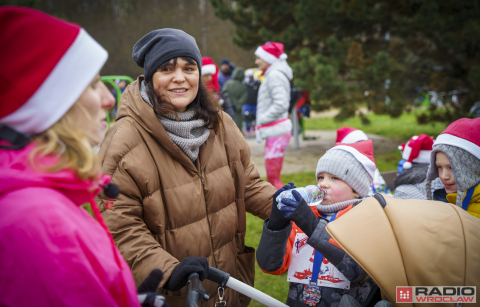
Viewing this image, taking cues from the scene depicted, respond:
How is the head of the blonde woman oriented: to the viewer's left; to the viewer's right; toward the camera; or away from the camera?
to the viewer's right

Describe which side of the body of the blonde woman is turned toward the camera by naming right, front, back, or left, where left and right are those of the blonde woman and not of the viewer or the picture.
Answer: right

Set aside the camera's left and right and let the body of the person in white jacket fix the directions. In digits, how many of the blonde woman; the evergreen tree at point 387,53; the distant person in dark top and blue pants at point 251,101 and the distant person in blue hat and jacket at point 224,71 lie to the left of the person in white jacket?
1

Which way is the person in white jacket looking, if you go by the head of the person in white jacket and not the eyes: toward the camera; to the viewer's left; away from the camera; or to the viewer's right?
to the viewer's left

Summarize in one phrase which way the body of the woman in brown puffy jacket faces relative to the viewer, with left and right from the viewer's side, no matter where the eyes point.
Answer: facing the viewer and to the right of the viewer

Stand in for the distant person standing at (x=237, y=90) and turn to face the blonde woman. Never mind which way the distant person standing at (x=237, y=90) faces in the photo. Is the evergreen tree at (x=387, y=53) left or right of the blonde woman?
left

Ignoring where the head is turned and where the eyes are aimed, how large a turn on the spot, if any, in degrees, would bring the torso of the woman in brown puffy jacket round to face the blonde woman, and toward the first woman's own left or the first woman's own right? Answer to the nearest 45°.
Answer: approximately 45° to the first woman's own right

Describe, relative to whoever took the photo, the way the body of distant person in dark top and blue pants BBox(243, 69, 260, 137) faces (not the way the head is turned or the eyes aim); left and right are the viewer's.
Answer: facing the viewer
